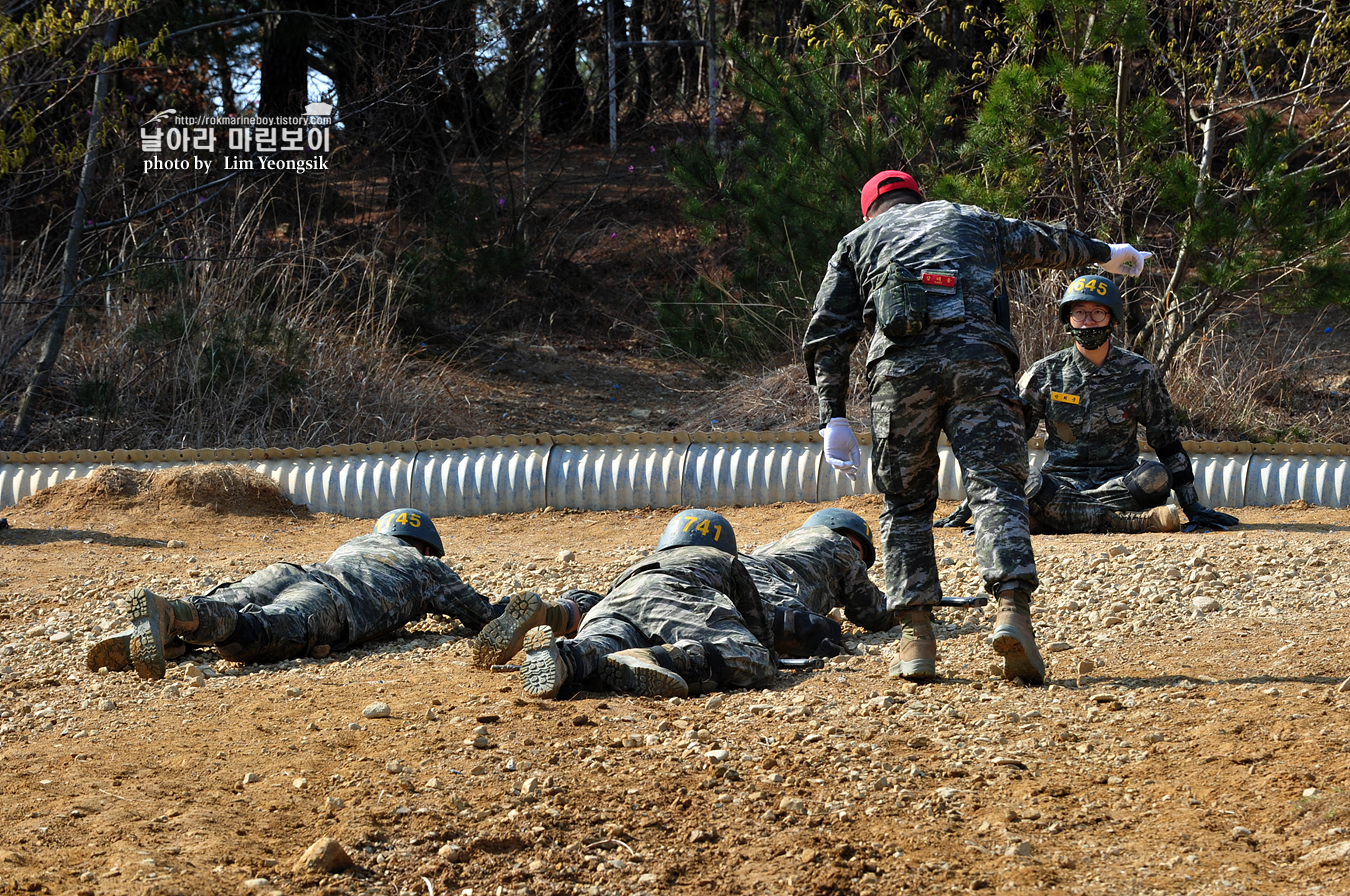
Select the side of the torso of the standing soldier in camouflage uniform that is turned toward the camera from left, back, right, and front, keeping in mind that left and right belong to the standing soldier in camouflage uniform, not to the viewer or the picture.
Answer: back

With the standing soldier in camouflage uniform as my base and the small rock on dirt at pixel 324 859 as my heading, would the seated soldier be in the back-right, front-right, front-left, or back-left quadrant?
back-right

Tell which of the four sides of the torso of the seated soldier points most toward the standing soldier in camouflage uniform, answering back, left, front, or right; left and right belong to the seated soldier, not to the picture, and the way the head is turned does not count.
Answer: front

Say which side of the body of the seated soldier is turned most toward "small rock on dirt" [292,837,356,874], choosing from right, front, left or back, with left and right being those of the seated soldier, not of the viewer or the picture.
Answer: front

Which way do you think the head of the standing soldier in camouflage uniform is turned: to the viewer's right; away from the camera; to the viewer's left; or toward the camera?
away from the camera

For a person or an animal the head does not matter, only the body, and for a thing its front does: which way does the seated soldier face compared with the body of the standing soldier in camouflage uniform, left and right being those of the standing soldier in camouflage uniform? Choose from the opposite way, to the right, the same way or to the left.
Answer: the opposite way

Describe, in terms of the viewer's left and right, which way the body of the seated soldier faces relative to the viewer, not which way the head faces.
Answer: facing the viewer

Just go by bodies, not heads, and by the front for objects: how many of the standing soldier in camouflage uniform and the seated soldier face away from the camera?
1

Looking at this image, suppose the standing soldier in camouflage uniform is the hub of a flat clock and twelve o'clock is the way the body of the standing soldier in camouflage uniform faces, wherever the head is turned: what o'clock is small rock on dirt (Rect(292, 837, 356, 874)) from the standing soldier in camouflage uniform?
The small rock on dirt is roughly at 7 o'clock from the standing soldier in camouflage uniform.

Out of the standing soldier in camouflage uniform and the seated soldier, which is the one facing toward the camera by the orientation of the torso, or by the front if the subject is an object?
the seated soldier

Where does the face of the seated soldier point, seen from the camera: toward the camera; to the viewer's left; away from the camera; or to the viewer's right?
toward the camera
